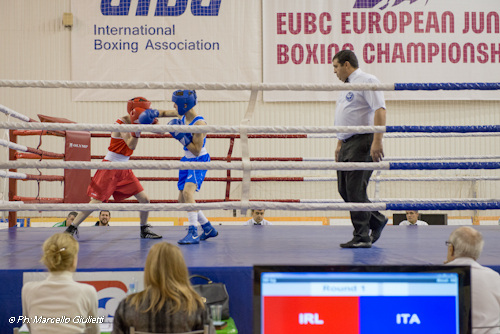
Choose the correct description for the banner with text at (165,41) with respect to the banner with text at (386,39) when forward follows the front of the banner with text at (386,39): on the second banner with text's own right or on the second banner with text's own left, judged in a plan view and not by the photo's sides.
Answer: on the second banner with text's own right

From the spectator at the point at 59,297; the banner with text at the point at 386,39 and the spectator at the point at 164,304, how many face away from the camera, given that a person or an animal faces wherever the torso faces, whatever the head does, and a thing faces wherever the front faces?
2

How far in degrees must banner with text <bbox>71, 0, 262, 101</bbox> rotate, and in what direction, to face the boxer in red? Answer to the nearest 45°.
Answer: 0° — it already faces them

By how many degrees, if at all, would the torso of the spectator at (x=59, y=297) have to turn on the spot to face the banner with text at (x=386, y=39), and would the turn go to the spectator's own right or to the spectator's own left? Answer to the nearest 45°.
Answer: approximately 45° to the spectator's own right

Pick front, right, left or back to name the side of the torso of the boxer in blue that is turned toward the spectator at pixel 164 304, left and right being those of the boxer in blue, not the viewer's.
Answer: left

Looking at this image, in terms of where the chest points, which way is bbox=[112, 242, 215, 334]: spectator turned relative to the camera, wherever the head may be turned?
away from the camera

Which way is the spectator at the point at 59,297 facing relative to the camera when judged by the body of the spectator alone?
away from the camera

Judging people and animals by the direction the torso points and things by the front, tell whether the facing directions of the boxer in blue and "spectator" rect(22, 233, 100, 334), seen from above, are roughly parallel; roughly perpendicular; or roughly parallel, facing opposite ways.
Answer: roughly perpendicular

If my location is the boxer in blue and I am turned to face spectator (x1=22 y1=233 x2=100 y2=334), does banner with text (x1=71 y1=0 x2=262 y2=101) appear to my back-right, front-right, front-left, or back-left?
back-right

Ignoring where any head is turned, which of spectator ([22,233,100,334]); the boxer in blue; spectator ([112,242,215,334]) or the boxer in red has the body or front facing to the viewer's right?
the boxer in red

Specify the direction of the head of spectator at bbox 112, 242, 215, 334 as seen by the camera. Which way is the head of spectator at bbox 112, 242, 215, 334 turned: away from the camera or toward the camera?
away from the camera

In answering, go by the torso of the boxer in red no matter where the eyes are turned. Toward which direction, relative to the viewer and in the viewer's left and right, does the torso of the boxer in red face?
facing to the right of the viewer

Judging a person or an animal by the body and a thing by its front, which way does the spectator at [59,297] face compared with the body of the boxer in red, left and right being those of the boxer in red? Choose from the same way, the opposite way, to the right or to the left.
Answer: to the left

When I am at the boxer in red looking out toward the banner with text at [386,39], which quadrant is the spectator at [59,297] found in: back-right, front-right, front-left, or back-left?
back-right

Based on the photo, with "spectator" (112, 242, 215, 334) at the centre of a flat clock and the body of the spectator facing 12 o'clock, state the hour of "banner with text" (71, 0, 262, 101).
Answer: The banner with text is roughly at 12 o'clock from the spectator.

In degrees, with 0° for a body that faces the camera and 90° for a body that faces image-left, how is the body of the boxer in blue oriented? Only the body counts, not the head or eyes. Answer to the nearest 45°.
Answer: approximately 90°
